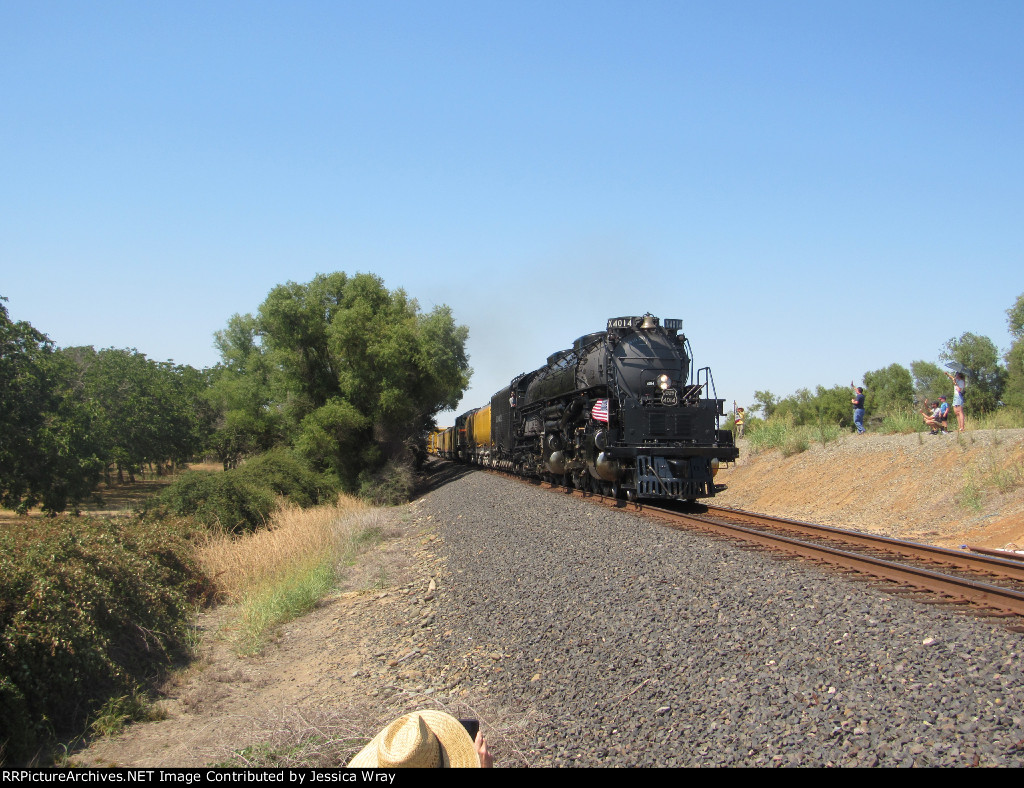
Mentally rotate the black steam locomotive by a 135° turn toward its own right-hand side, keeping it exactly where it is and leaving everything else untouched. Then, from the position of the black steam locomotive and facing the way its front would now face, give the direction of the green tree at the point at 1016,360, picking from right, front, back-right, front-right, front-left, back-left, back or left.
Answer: back-right

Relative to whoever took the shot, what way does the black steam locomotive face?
facing the viewer and to the right of the viewer

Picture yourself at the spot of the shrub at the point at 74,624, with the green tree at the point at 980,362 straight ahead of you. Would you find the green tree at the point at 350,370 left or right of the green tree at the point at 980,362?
left

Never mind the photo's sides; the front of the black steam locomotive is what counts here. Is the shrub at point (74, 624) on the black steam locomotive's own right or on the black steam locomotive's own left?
on the black steam locomotive's own right

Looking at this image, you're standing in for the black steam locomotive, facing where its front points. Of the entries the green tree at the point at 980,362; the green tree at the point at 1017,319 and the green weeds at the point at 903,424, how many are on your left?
3

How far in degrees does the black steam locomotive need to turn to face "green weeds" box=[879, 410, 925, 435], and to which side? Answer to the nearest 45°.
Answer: approximately 90° to its left

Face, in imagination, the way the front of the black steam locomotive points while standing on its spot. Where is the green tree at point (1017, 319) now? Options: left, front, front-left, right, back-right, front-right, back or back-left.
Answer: left

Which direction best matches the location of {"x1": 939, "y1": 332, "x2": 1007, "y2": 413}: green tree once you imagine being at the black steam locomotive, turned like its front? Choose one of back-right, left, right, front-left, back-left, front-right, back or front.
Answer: left
